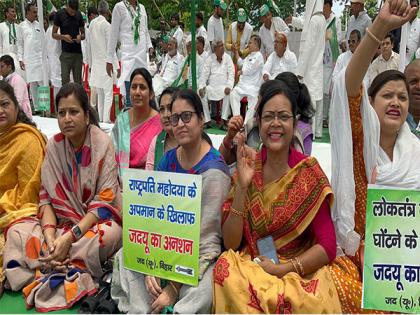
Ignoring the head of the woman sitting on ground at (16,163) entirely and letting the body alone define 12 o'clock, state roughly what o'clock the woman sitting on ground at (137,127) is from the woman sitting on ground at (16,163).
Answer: the woman sitting on ground at (137,127) is roughly at 7 o'clock from the woman sitting on ground at (16,163).

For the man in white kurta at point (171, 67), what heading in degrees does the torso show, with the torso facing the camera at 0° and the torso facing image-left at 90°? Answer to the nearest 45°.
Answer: approximately 45°

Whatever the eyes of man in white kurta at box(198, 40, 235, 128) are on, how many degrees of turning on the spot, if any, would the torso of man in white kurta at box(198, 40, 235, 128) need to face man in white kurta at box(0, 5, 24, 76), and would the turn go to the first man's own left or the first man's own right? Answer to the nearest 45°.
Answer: approximately 90° to the first man's own right

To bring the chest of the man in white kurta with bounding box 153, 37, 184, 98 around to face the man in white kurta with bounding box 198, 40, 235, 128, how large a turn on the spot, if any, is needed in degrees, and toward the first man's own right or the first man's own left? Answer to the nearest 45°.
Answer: approximately 90° to the first man's own left

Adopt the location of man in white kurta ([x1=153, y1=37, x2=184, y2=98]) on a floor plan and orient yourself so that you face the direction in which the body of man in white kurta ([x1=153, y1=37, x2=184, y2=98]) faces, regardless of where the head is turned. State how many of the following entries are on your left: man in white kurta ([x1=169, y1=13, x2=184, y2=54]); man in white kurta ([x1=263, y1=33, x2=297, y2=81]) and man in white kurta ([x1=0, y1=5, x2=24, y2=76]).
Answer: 1

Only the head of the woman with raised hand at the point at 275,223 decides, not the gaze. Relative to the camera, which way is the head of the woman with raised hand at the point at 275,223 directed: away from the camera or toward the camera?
toward the camera

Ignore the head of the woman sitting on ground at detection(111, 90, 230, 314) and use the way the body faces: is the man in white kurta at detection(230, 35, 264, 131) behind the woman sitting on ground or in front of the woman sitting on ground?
behind

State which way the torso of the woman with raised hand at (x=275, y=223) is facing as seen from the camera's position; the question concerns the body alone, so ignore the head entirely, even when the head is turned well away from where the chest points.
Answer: toward the camera

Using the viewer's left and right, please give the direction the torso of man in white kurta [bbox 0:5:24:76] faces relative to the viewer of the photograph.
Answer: facing the viewer and to the right of the viewer

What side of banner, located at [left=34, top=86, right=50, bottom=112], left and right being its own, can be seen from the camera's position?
front

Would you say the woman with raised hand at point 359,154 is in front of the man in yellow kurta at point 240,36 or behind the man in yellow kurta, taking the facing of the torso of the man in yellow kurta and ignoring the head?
in front
